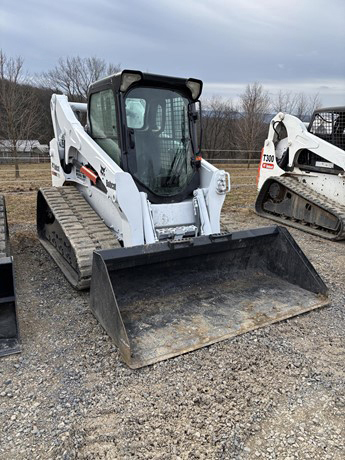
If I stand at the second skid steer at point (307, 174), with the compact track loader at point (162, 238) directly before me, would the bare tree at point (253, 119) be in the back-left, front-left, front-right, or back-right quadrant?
back-right

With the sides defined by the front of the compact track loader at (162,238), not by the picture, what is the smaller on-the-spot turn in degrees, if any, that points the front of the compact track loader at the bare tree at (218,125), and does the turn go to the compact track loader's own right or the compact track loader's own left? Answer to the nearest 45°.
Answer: approximately 135° to the compact track loader's own left

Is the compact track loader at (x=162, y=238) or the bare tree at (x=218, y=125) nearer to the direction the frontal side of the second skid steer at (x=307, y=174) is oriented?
the compact track loader

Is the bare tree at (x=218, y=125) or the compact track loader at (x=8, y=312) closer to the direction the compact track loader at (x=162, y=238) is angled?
the compact track loader

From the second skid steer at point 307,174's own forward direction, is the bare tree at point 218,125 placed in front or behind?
behind

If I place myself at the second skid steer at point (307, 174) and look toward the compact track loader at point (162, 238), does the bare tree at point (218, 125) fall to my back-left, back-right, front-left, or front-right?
back-right

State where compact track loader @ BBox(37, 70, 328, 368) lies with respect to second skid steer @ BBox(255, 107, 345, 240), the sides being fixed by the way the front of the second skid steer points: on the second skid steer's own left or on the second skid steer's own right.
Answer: on the second skid steer's own right

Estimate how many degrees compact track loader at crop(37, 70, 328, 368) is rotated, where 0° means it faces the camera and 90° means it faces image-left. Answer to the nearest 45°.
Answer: approximately 315°

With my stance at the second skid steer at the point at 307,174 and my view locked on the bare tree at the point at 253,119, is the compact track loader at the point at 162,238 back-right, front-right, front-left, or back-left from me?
back-left

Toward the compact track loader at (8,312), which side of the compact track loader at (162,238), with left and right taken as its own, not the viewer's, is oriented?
right
